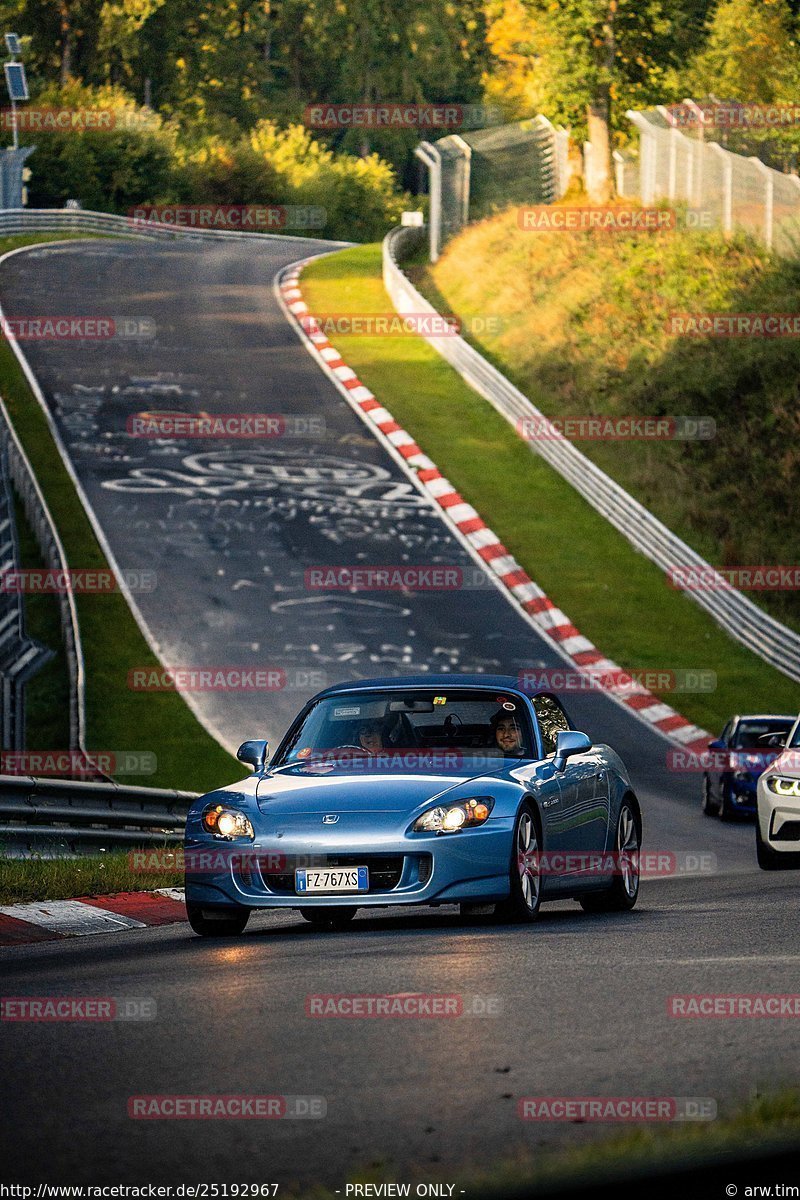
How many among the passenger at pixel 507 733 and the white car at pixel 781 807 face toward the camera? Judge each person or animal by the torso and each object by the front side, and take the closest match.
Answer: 2

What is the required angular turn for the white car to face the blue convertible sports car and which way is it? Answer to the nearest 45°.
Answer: approximately 45° to its right

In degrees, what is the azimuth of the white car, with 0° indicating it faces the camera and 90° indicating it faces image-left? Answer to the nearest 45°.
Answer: approximately 0°

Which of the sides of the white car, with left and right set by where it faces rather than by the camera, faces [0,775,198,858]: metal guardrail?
right

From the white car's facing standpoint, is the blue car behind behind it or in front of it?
behind

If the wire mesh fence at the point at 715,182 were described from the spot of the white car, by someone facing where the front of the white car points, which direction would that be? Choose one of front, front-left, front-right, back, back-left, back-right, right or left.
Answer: back

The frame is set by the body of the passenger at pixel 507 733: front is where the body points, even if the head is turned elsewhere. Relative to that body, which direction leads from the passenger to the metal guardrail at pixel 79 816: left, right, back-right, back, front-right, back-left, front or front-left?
back-right

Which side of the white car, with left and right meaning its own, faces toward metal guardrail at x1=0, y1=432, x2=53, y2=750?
right
